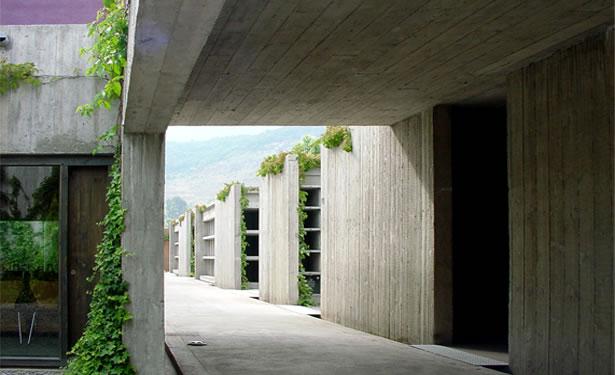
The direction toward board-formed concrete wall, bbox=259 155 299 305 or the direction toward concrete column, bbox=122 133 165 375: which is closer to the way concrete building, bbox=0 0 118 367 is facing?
the concrete column

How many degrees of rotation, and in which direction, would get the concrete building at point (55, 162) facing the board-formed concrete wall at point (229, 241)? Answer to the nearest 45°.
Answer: approximately 180°

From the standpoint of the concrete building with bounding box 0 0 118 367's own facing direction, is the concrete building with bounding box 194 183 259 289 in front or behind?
behind

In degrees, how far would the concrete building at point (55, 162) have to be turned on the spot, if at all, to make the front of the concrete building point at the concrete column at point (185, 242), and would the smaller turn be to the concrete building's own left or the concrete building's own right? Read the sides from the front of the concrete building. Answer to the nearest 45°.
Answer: approximately 180°

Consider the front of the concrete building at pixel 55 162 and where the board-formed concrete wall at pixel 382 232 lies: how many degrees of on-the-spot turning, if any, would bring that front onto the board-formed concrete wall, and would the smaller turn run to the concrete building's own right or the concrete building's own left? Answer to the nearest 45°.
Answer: approximately 135° to the concrete building's own left

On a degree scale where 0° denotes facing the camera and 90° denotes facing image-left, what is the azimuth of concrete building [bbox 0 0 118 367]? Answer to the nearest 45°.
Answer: approximately 0°

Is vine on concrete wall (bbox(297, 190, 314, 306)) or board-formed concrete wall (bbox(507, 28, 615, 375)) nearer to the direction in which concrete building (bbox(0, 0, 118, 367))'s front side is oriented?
the board-formed concrete wall

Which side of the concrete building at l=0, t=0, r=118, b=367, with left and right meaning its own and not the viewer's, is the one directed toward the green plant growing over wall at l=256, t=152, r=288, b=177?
back

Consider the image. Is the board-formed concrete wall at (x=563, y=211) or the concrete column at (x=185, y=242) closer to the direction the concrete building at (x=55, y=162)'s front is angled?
the board-formed concrete wall
